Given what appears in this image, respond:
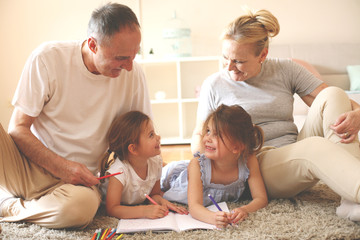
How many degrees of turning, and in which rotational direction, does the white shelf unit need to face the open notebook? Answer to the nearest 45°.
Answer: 0° — it already faces it

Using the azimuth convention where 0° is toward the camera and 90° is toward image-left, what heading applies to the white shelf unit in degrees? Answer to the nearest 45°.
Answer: approximately 0°

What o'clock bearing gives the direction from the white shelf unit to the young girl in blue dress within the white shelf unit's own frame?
The young girl in blue dress is roughly at 12 o'clock from the white shelf unit.
